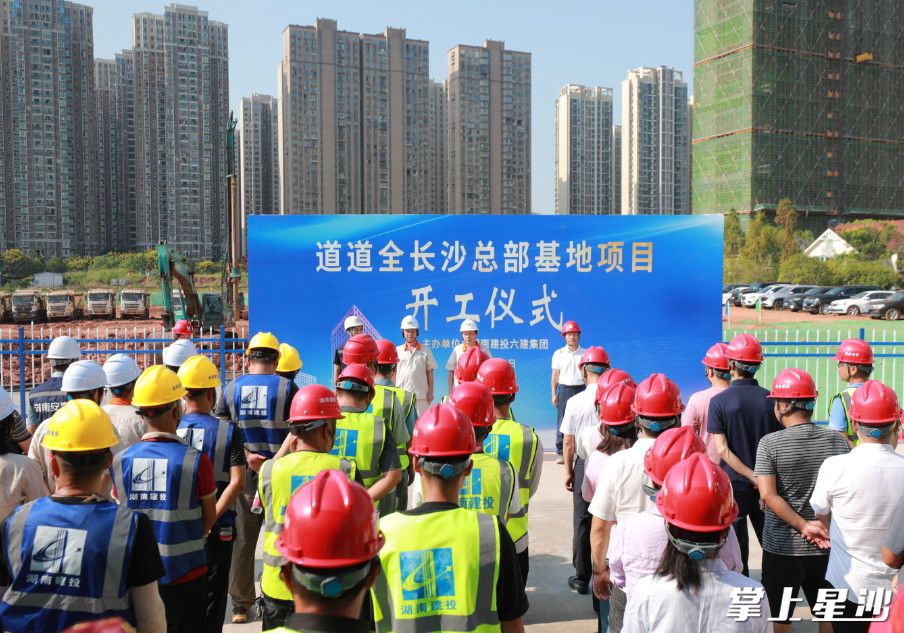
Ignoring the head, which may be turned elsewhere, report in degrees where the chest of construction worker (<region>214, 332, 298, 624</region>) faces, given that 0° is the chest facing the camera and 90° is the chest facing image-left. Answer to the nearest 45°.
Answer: approximately 180°

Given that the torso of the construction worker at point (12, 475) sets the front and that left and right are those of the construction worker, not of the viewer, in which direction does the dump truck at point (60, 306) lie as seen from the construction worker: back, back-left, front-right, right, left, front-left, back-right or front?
front-left

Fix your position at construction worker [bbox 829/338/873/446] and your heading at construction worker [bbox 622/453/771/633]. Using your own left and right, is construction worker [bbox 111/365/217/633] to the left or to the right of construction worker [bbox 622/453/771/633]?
right

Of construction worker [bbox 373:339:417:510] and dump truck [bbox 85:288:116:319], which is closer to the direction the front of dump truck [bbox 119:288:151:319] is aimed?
the construction worker

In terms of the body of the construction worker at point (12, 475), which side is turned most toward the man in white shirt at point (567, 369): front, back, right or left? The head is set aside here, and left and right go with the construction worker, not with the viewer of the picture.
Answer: front

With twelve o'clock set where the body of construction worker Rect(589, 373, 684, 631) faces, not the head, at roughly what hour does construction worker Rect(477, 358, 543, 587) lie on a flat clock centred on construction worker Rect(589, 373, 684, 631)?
construction worker Rect(477, 358, 543, 587) is roughly at 10 o'clock from construction worker Rect(589, 373, 684, 631).

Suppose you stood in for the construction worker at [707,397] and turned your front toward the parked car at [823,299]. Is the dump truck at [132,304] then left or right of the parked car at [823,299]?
left

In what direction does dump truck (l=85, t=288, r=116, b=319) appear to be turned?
toward the camera

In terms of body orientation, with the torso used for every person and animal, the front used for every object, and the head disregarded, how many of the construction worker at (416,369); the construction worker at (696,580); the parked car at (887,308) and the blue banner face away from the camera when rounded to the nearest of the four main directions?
1

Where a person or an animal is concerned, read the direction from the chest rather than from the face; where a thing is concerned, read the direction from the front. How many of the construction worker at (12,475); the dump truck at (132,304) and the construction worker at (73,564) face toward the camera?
1

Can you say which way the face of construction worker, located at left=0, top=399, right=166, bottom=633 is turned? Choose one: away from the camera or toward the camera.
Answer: away from the camera

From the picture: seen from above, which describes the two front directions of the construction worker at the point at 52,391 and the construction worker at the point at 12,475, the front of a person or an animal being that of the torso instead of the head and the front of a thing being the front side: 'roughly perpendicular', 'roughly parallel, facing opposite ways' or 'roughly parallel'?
roughly parallel

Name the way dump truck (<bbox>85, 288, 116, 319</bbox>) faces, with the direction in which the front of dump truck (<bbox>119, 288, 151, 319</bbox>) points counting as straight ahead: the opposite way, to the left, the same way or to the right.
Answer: the same way

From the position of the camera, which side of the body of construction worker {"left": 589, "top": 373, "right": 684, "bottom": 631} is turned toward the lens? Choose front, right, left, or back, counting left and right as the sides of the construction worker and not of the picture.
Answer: back

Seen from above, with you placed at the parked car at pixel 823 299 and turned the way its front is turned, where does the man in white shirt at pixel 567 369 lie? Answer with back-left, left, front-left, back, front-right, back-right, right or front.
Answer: front-left

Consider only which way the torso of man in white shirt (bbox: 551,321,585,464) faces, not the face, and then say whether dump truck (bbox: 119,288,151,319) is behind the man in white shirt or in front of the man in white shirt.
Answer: behind

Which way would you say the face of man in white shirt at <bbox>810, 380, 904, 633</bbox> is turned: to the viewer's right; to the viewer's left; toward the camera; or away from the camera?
away from the camera

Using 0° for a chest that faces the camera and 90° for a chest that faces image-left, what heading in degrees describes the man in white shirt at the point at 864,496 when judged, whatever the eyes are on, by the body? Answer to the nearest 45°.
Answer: approximately 180°

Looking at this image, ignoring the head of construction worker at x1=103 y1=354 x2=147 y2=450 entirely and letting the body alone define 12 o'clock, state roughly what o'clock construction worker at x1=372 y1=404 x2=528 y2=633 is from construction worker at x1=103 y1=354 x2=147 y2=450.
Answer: construction worker at x1=372 y1=404 x2=528 y2=633 is roughly at 4 o'clock from construction worker at x1=103 y1=354 x2=147 y2=450.

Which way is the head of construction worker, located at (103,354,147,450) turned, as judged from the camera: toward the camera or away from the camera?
away from the camera

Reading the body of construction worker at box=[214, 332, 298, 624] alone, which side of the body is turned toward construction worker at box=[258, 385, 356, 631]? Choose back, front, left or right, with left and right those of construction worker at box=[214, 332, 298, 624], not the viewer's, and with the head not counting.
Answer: back

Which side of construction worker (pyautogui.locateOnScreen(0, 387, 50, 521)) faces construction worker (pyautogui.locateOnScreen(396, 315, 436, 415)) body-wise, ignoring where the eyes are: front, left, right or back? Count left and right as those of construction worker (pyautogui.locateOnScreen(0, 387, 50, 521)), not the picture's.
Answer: front

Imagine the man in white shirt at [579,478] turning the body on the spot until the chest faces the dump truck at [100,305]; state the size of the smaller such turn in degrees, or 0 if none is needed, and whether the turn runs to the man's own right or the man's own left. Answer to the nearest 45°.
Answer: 0° — they already face it
